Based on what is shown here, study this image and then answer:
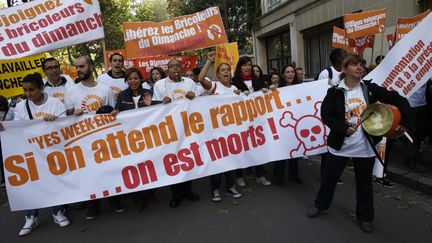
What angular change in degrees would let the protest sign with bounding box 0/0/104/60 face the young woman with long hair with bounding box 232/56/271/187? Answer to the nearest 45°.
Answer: approximately 45° to its left

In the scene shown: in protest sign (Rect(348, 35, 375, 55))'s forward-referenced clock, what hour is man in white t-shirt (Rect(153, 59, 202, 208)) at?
The man in white t-shirt is roughly at 1 o'clock from the protest sign.

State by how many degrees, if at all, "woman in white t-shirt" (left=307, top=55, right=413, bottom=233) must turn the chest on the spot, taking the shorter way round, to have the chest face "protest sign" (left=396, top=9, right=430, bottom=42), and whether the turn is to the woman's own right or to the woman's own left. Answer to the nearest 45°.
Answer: approximately 180°

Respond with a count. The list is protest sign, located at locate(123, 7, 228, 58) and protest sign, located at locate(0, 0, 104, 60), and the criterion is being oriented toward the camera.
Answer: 2

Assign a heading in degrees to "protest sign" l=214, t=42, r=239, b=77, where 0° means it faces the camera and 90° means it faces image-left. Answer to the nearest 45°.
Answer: approximately 0°

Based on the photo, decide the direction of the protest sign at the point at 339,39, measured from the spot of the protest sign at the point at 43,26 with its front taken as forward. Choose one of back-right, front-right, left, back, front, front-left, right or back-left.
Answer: left

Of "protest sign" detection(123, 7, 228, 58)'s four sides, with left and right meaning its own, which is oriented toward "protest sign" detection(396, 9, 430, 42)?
left

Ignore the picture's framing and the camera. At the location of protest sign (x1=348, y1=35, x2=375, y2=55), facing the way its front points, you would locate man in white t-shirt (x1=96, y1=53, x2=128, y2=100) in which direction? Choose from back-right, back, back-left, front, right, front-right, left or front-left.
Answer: front-right

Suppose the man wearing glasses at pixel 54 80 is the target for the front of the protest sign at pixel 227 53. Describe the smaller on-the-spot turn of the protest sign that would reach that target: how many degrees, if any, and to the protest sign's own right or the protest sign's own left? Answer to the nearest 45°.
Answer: approximately 45° to the protest sign's own right

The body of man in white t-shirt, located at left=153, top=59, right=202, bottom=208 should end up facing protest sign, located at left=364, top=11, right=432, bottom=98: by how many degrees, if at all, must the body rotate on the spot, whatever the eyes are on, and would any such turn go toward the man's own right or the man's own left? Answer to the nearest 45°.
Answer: approximately 90° to the man's own left
